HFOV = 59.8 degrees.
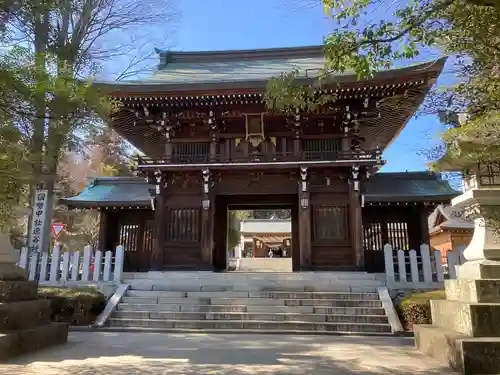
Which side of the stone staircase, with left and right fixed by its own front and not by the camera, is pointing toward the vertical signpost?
right

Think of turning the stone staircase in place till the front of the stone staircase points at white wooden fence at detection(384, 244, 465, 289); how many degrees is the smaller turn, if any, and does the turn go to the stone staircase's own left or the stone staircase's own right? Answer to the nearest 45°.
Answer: approximately 90° to the stone staircase's own left

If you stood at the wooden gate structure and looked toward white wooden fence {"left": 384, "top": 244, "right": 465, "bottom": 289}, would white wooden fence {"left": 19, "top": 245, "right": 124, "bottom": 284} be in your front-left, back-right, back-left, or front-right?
back-right

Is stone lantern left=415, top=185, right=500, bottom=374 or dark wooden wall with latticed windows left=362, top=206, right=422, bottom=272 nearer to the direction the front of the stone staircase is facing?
the stone lantern

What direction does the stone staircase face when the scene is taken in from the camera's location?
facing the viewer

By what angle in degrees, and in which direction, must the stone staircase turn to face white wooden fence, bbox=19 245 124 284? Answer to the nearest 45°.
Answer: approximately 90° to its right

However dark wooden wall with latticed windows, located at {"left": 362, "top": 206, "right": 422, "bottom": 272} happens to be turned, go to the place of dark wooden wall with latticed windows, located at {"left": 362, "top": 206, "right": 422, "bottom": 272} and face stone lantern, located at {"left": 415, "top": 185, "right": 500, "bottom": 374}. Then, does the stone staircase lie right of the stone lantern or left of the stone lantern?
right

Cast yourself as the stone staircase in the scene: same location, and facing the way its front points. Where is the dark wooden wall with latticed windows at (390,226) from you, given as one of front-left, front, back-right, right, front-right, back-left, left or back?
back-left

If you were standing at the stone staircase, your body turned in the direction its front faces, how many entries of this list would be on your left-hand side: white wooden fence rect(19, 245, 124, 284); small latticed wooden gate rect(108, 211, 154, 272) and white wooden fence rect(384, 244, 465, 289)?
1

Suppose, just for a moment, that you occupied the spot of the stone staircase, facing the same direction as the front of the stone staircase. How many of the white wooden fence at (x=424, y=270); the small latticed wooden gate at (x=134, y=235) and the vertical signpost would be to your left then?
1

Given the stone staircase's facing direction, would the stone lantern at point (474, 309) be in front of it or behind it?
in front

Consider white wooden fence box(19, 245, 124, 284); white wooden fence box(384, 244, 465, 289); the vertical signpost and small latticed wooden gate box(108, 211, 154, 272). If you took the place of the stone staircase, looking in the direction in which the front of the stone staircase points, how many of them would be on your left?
1

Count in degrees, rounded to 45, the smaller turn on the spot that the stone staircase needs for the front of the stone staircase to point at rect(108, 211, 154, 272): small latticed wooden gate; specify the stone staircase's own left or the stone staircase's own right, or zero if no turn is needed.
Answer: approximately 135° to the stone staircase's own right

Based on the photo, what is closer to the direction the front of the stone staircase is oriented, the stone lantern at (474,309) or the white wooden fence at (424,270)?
the stone lantern
